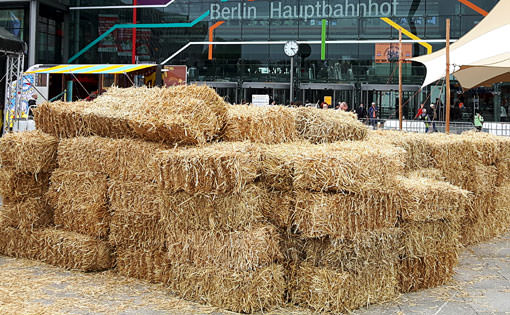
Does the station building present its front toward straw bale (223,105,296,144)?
yes

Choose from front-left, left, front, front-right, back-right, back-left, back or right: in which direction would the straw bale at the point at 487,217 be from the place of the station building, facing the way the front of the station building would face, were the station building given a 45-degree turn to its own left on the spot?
front-right

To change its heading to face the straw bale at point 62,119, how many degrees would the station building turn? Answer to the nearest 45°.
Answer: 0° — it already faces it

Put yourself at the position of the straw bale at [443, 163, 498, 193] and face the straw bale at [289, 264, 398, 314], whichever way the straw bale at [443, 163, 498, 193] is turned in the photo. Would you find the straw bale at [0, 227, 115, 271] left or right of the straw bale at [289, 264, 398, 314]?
right

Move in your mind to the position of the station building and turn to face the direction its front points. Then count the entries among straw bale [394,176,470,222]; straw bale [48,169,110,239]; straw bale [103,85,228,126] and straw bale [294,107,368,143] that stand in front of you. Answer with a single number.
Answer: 4

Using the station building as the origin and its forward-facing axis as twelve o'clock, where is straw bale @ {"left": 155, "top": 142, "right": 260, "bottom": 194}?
The straw bale is roughly at 12 o'clock from the station building.

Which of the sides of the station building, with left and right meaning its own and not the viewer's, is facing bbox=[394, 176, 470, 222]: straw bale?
front

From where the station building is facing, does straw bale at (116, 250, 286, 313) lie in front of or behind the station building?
in front

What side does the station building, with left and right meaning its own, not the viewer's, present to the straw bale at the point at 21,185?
front

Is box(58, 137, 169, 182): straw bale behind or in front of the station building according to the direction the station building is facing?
in front

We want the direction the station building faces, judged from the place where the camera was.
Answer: facing the viewer

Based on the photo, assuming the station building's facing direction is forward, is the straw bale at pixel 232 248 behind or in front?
in front

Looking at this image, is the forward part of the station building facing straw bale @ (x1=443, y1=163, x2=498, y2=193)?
yes

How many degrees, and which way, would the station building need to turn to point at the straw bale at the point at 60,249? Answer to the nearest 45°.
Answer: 0° — it already faces it

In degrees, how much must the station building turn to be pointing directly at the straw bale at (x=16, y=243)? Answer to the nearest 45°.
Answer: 0° — it already faces it

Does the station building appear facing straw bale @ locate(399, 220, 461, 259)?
yes
